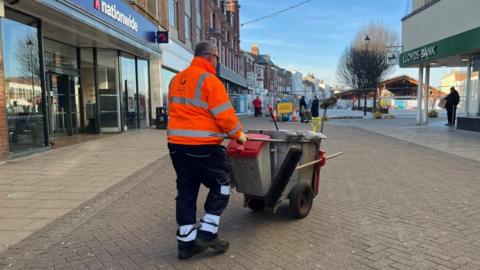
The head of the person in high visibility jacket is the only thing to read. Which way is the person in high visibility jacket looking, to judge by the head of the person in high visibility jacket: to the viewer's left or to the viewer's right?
to the viewer's right

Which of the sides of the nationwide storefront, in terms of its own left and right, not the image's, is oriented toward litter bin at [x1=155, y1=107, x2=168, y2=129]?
left

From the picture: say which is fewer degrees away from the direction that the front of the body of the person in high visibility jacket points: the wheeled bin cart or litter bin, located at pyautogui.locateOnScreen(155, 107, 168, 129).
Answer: the wheeled bin cart

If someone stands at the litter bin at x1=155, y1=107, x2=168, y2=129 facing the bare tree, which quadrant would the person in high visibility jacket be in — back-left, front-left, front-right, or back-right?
back-right

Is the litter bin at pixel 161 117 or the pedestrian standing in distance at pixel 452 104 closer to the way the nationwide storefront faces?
the pedestrian standing in distance

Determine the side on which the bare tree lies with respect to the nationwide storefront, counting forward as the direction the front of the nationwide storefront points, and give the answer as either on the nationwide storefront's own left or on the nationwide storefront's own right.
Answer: on the nationwide storefront's own left

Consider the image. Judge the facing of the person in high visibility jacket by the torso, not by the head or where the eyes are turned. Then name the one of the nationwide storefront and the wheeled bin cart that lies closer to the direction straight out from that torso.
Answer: the wheeled bin cart

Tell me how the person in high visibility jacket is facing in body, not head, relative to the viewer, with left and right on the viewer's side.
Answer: facing away from the viewer and to the right of the viewer

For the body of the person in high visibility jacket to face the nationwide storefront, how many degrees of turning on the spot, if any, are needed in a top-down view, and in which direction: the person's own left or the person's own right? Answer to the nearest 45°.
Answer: approximately 90° to the person's own left

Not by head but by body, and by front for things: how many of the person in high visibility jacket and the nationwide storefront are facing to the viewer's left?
0

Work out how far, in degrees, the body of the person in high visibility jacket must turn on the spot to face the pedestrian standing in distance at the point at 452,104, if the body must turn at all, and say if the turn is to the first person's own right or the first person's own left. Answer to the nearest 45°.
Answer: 0° — they already face them

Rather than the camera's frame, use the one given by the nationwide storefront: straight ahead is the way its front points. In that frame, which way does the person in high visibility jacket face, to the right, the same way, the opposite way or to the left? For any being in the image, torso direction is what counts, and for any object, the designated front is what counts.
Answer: to the left

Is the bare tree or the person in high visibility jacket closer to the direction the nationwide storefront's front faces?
the person in high visibility jacket

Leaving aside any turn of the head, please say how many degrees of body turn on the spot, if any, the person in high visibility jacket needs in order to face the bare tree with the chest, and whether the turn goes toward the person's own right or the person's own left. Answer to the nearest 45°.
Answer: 0° — they already face it

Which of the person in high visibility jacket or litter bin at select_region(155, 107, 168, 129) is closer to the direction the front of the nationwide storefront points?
the person in high visibility jacket

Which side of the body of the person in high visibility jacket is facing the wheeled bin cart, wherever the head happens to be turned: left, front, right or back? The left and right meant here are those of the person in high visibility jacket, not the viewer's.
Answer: front
